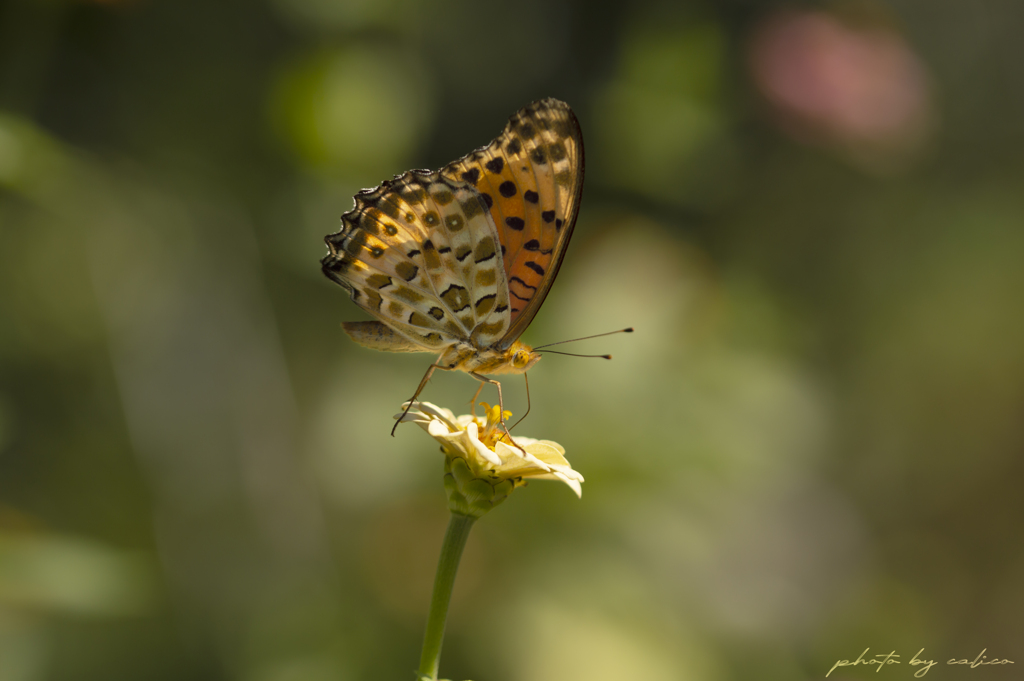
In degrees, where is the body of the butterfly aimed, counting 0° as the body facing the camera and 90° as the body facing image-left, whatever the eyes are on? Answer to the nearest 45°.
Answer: approximately 270°
